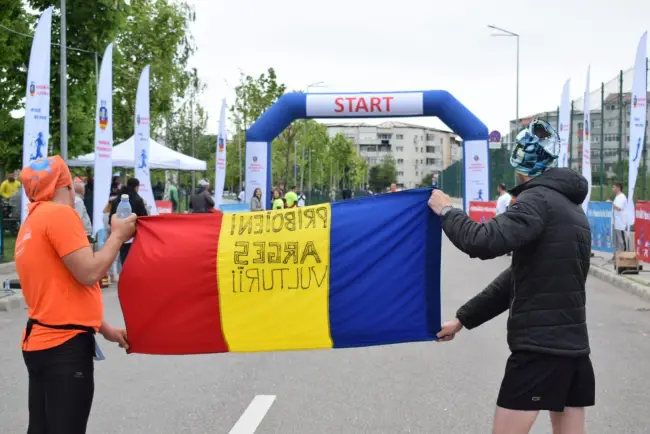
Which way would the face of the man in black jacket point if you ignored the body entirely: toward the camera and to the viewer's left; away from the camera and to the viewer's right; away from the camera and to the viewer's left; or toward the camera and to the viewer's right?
away from the camera and to the viewer's left

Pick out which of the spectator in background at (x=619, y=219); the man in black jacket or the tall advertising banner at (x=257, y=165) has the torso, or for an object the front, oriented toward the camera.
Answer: the tall advertising banner

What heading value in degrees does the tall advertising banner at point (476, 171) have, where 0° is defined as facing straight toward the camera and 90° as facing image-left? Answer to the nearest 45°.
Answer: approximately 0°

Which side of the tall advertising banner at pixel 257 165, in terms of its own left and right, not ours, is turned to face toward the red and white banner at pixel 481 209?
left

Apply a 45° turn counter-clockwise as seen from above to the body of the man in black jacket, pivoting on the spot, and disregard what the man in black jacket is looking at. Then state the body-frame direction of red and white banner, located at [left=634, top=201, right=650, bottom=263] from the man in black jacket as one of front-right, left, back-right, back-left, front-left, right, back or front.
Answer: right

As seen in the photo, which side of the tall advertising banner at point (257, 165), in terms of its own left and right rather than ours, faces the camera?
front

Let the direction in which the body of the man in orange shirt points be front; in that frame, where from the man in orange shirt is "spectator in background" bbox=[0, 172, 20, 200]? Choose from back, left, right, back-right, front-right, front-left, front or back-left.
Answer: front-left

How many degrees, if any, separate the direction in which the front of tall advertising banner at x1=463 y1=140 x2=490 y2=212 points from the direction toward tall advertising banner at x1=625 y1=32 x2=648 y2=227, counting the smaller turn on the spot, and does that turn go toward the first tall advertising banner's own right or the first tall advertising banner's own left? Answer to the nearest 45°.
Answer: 0° — it already faces it

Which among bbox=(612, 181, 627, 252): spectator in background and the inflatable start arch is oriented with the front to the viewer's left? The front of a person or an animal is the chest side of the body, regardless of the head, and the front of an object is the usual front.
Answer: the spectator in background

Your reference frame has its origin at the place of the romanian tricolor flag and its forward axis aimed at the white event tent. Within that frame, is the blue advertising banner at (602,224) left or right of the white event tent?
right

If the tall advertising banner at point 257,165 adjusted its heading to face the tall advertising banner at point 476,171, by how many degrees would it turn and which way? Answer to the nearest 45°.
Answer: approximately 90° to its left

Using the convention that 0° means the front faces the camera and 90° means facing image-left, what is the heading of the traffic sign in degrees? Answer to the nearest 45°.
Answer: approximately 0°

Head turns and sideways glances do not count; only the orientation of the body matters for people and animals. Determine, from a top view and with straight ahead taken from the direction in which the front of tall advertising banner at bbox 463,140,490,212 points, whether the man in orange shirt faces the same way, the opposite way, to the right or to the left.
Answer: to the left

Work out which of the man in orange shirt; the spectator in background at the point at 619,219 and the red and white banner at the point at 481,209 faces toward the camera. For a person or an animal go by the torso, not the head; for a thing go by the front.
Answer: the red and white banner

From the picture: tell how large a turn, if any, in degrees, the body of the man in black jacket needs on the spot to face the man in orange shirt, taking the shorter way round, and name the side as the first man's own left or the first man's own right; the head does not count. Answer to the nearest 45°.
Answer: approximately 45° to the first man's own left
